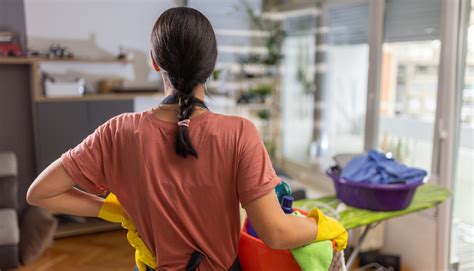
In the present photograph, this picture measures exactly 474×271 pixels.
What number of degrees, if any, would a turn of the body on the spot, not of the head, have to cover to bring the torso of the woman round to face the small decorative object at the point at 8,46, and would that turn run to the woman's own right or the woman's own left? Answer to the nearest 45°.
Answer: approximately 45° to the woman's own left

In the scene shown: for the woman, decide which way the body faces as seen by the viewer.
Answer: away from the camera

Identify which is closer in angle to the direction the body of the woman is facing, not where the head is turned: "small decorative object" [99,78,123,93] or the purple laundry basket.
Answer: the small decorative object

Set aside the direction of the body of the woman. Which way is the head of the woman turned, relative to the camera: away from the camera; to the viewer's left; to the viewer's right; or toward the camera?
away from the camera
